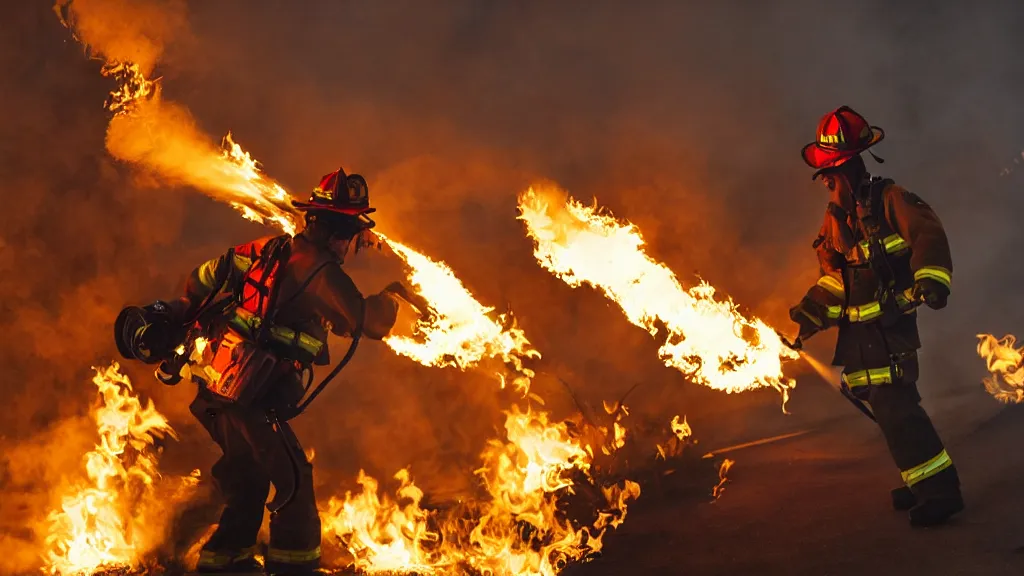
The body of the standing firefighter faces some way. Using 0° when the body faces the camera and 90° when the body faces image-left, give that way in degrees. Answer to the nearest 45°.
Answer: approximately 45°

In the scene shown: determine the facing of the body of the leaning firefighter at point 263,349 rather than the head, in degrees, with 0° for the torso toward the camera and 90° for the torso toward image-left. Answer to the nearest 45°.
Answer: approximately 225°

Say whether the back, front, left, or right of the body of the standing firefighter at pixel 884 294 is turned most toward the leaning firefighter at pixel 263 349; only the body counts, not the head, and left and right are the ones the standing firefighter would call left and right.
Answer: front

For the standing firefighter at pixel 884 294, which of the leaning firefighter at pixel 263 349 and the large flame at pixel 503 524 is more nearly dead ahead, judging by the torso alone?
the leaning firefighter

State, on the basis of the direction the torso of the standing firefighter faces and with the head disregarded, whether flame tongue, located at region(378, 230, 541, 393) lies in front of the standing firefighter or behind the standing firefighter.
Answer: in front

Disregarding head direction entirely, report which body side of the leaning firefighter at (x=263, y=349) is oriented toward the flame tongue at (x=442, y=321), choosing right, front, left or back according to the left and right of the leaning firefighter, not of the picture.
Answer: front

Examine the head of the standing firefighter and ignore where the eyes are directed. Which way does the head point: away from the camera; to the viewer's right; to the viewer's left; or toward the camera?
to the viewer's left

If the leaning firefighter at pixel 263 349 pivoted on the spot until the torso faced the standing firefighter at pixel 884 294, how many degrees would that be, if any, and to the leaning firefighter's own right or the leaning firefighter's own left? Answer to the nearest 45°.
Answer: approximately 45° to the leaning firefighter's own right
